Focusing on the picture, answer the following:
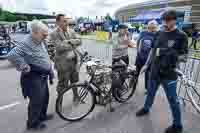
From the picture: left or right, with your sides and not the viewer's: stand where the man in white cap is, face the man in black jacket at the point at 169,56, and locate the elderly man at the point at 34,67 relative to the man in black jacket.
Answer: right

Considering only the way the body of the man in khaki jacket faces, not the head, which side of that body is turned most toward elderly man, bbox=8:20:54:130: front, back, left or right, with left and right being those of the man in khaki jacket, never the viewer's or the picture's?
right

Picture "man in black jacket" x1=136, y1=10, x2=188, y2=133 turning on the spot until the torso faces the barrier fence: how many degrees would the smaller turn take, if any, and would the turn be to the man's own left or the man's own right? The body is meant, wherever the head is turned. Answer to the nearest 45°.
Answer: approximately 135° to the man's own right

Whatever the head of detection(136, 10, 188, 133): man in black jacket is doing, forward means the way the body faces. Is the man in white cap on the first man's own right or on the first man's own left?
on the first man's own right

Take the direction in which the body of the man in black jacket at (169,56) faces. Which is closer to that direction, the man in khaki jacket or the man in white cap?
the man in khaki jacket

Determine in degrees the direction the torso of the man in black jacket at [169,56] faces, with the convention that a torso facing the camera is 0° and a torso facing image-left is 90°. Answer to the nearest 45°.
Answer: approximately 45°

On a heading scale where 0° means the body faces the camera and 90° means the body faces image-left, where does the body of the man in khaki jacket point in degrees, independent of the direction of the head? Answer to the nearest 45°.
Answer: approximately 315°

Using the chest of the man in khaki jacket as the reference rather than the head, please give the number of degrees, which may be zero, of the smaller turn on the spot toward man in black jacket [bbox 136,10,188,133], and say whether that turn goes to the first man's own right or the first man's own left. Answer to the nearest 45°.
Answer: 0° — they already face them
